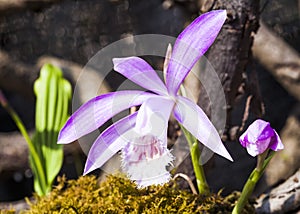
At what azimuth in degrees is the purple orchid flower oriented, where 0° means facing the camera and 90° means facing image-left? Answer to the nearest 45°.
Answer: approximately 45°
